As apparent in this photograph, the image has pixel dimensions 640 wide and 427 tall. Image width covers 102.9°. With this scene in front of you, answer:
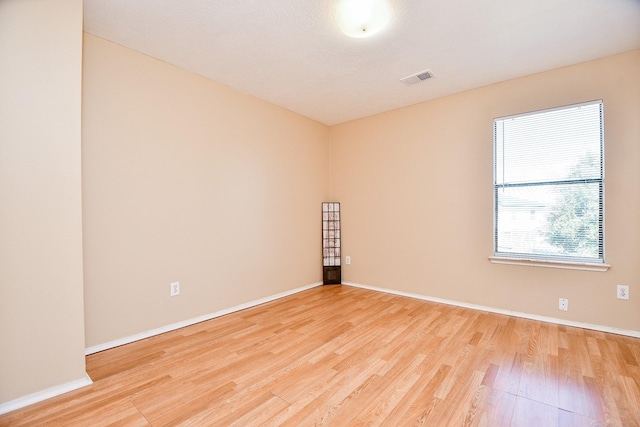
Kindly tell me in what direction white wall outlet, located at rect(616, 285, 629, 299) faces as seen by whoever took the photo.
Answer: facing the viewer

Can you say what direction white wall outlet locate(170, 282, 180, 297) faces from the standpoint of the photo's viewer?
facing the viewer and to the right of the viewer

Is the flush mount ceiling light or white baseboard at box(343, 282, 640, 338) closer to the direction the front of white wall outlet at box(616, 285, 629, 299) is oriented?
the flush mount ceiling light

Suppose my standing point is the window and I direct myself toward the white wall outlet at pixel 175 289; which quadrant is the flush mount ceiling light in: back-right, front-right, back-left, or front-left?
front-left

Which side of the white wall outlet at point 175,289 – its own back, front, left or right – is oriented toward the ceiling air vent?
front

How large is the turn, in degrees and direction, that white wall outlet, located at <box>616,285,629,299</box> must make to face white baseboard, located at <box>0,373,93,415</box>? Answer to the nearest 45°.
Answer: approximately 45° to its right

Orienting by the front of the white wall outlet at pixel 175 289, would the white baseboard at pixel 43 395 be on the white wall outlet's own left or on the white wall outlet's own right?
on the white wall outlet's own right

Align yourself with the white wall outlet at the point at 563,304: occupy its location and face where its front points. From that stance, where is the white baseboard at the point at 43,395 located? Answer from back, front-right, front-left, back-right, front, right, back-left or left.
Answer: front-right

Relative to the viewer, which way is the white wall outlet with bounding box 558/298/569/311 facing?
toward the camera

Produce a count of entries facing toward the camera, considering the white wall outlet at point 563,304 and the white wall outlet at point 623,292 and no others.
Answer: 2
